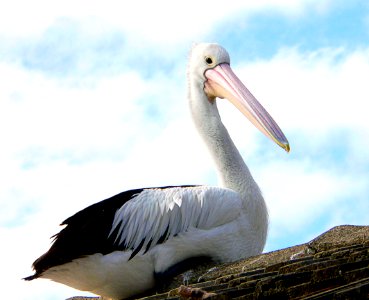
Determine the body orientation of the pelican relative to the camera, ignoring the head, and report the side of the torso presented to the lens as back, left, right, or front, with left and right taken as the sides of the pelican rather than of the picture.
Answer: right
